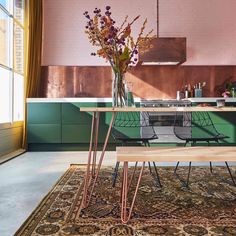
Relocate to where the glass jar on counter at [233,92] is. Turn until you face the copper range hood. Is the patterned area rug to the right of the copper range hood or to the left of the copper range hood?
left

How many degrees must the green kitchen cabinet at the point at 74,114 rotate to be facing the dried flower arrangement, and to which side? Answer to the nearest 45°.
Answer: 0° — it already faces it

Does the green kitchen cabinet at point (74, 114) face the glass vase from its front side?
yes

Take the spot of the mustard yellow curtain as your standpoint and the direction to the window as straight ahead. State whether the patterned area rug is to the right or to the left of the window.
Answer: left

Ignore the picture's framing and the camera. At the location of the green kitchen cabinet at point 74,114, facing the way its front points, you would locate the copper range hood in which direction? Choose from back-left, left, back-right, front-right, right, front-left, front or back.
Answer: left

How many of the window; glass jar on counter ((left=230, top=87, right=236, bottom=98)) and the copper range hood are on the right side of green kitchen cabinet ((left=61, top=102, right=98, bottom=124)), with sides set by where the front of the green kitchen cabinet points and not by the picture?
1

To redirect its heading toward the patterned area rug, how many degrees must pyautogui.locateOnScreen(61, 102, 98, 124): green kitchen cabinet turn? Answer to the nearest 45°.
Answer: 0° — it already faces it

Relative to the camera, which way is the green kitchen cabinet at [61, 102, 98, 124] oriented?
toward the camera

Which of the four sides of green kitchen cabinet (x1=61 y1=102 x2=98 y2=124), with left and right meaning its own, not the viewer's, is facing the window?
right

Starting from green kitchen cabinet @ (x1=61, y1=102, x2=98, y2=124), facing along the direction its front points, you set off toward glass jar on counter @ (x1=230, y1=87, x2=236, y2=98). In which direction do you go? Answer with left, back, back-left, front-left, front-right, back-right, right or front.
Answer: left

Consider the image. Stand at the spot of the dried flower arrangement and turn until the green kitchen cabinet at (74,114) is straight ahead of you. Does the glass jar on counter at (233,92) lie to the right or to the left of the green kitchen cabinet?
right
